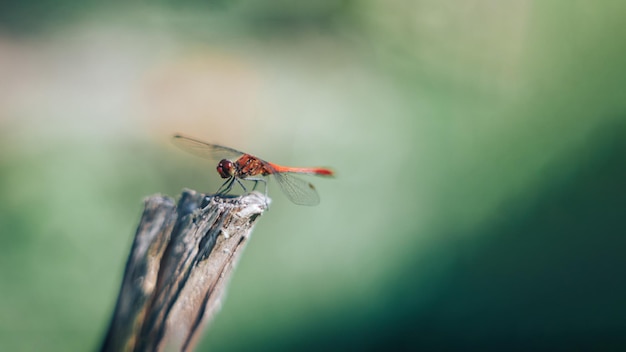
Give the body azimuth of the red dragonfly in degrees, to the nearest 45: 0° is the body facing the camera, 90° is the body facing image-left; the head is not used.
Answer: approximately 45°
